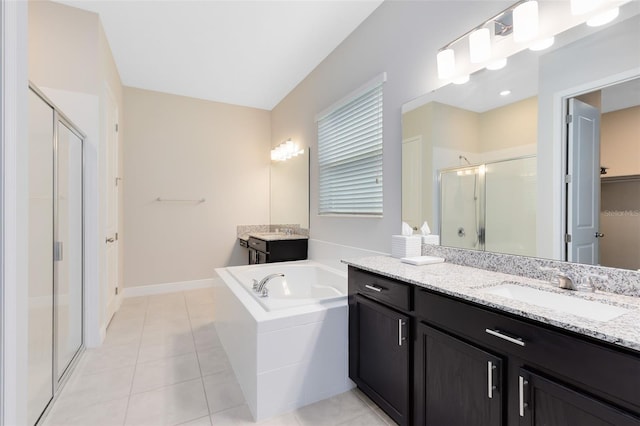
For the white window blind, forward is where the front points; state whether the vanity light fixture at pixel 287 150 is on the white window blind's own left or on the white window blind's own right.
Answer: on the white window blind's own right

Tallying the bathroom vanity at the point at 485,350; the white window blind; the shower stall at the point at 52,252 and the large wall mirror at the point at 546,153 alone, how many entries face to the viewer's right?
1

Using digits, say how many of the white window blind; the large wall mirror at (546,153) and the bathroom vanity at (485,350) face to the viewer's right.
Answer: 0

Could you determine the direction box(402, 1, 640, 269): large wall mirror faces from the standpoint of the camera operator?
facing the viewer and to the left of the viewer

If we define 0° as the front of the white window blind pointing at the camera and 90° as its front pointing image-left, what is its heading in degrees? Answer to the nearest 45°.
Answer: approximately 45°

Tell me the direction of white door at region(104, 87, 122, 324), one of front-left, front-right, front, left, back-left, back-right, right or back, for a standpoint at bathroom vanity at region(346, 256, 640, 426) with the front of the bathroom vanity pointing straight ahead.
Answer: front-right

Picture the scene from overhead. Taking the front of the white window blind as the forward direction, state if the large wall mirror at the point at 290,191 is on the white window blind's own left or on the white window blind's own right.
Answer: on the white window blind's own right

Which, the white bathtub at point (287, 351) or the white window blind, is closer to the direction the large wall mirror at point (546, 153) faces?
the white bathtub

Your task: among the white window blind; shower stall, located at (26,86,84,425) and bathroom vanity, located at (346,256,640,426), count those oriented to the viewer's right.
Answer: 1

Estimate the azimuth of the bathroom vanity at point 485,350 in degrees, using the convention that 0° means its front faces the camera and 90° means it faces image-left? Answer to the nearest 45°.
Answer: approximately 45°

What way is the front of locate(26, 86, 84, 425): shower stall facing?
to the viewer's right

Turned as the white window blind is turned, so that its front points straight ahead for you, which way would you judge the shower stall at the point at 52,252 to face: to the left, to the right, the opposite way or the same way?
the opposite way

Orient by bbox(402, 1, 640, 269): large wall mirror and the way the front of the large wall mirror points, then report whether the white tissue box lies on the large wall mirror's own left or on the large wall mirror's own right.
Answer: on the large wall mirror's own right
